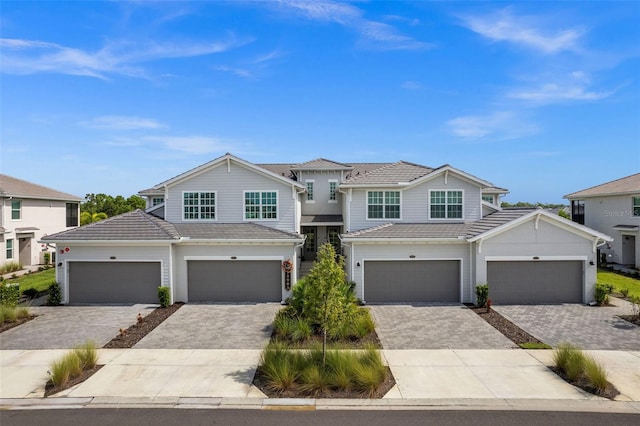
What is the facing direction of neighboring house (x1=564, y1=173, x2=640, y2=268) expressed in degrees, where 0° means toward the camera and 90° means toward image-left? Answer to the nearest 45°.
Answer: approximately 315°

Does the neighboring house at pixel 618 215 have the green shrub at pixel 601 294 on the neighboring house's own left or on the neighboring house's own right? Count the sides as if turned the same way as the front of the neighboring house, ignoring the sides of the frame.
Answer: on the neighboring house's own right

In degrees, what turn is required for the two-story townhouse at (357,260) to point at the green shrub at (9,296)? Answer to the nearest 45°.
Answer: approximately 90° to its right

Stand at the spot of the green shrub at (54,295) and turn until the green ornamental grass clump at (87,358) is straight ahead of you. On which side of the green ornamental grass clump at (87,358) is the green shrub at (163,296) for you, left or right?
left

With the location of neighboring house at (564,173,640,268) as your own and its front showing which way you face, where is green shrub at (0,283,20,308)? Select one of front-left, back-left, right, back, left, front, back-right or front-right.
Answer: right

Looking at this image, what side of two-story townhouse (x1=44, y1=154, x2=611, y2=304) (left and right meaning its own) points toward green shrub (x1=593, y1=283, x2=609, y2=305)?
left

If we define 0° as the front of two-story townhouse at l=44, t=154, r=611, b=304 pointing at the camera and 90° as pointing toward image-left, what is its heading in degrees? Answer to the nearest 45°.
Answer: approximately 0°

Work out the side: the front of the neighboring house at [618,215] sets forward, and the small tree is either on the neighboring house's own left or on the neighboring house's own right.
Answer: on the neighboring house's own right

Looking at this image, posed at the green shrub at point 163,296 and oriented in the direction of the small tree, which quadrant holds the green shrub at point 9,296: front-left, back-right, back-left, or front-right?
back-right

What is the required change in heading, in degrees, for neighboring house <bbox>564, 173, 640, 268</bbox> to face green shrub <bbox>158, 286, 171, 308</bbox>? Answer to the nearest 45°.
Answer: approximately 90° to its right

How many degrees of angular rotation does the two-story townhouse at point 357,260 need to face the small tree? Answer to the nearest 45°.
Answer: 0° — it already faces it

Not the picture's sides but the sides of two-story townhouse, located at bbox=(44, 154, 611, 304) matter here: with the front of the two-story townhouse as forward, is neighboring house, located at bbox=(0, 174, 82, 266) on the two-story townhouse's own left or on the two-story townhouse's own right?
on the two-story townhouse's own right

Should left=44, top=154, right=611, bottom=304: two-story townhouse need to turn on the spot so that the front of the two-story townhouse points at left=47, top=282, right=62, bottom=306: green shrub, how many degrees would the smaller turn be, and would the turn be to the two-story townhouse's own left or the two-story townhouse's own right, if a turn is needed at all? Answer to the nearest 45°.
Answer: approximately 90° to the two-story townhouse's own right
